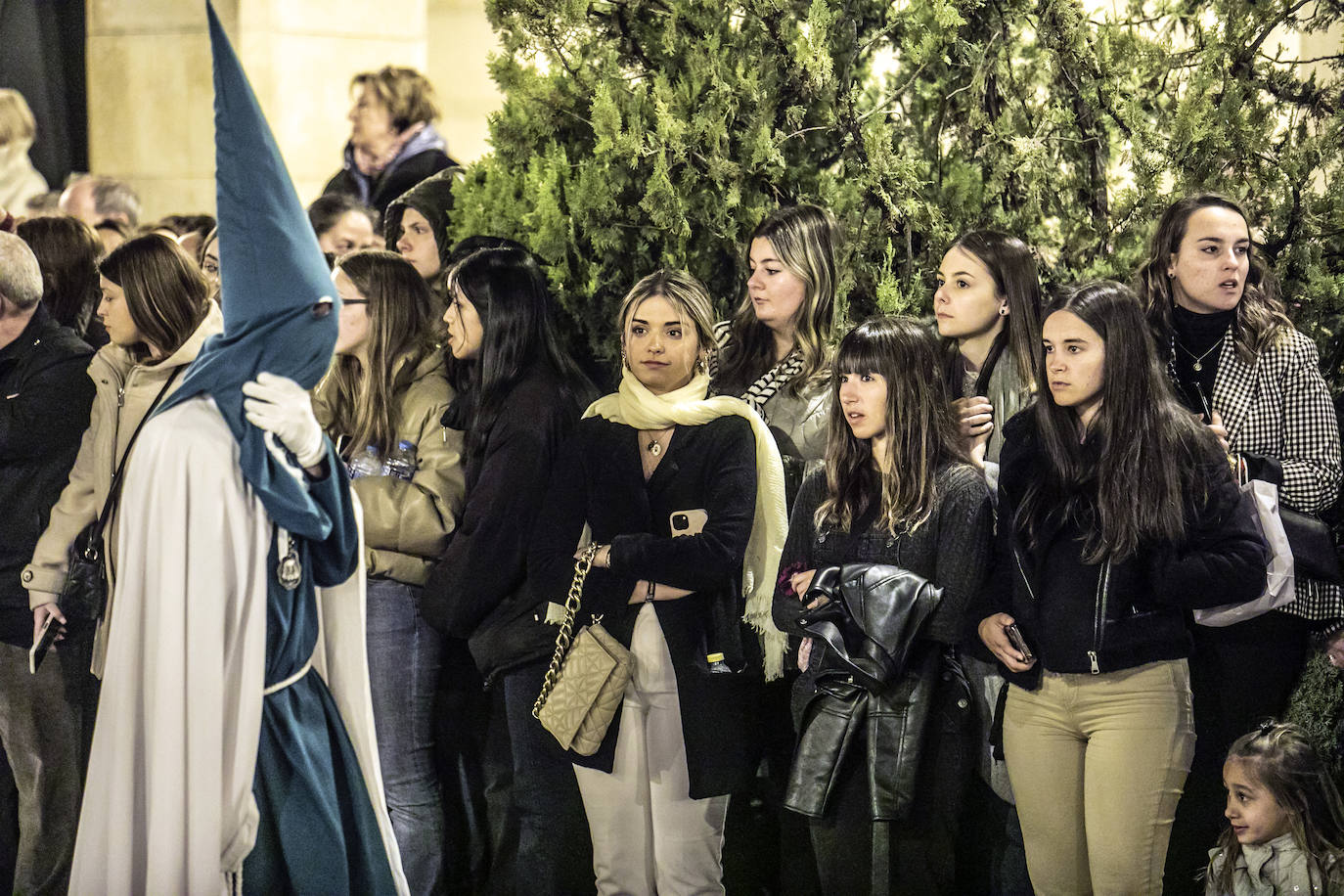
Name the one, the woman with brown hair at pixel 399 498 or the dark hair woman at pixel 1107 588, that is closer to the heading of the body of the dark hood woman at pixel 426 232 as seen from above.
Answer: the woman with brown hair

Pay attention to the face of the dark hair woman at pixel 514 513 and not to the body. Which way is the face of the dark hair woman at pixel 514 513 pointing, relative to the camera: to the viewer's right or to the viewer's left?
to the viewer's left

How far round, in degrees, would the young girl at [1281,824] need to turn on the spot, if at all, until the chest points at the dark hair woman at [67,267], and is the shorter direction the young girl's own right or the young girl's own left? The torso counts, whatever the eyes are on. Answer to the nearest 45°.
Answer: approximately 45° to the young girl's own right

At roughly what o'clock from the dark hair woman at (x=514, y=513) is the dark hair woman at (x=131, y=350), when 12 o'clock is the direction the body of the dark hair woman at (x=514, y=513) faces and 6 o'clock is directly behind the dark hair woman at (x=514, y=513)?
the dark hair woman at (x=131, y=350) is roughly at 12 o'clock from the dark hair woman at (x=514, y=513).

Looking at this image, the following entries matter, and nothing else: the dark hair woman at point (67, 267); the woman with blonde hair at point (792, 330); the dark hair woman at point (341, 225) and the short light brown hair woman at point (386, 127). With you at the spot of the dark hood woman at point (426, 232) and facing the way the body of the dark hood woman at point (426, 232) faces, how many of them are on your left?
1

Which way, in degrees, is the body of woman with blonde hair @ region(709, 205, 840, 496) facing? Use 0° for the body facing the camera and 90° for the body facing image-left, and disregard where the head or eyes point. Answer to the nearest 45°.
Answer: approximately 45°

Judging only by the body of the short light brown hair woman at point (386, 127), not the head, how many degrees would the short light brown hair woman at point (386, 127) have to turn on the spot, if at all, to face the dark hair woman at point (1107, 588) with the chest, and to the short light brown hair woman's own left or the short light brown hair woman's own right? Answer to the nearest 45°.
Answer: approximately 90° to the short light brown hair woman's own left

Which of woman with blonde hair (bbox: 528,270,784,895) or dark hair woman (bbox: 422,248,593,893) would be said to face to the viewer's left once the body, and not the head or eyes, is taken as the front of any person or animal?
the dark hair woman

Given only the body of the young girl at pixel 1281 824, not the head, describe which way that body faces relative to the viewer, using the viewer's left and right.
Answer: facing the viewer and to the left of the viewer

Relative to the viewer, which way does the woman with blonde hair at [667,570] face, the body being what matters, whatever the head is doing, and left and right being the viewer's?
facing the viewer

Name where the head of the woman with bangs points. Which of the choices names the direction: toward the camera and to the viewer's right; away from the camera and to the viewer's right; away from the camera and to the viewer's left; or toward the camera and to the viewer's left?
toward the camera and to the viewer's left

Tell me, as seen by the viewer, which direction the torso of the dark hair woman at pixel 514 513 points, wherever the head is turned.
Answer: to the viewer's left

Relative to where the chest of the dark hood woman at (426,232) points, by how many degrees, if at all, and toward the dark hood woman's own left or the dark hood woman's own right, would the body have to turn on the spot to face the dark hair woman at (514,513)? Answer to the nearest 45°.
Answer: approximately 45° to the dark hood woman's own left

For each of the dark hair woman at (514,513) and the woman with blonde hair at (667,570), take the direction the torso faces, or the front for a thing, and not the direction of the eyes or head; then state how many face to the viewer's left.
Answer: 1

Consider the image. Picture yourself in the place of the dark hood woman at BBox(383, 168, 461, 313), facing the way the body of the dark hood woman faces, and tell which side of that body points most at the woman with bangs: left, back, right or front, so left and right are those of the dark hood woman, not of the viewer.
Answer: left

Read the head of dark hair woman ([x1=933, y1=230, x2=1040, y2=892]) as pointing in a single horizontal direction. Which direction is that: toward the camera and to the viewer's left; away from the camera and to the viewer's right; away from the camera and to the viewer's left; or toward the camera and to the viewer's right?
toward the camera and to the viewer's left

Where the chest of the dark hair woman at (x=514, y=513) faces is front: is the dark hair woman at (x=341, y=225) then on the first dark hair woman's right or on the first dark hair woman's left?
on the first dark hair woman's right

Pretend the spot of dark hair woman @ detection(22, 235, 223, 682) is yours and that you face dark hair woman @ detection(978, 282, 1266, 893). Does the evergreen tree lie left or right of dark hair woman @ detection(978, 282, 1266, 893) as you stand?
left

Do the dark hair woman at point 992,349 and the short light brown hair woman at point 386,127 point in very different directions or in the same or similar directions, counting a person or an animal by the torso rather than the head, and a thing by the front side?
same or similar directions
